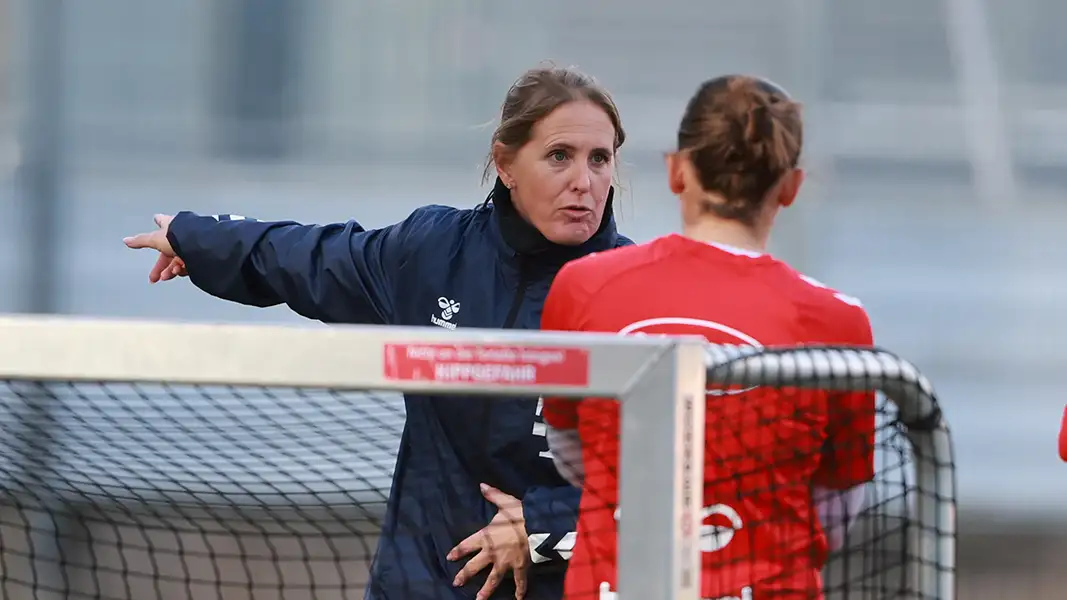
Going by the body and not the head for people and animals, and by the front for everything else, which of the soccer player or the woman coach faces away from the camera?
the soccer player

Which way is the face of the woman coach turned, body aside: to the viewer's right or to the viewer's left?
to the viewer's right

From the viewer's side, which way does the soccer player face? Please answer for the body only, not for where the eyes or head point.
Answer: away from the camera

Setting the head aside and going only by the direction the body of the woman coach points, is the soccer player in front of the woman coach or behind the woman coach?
in front

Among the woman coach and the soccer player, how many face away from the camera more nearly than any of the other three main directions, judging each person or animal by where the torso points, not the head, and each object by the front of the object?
1

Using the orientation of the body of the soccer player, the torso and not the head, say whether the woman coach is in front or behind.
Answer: in front
